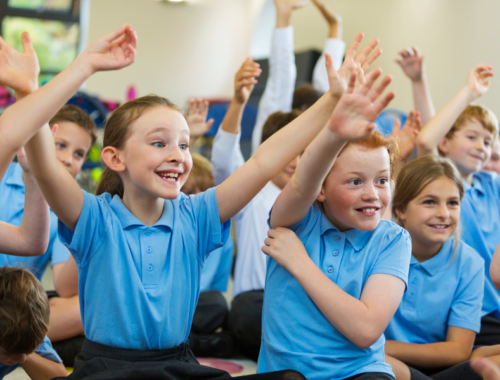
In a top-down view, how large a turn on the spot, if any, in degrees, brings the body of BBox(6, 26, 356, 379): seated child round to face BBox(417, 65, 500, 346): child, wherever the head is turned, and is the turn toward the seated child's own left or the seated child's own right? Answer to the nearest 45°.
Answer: approximately 90° to the seated child's own left

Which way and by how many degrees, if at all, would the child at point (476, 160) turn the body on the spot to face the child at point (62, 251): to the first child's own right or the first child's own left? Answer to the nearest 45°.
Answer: approximately 90° to the first child's own right
